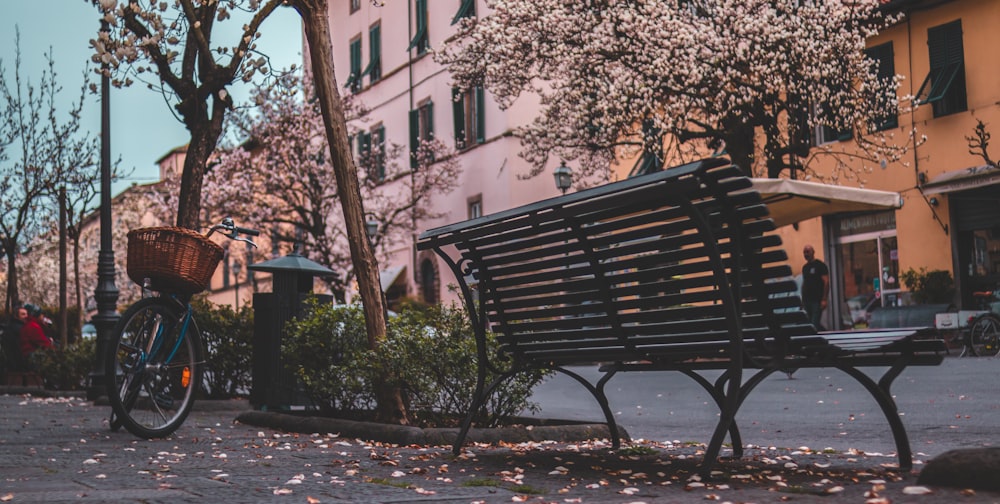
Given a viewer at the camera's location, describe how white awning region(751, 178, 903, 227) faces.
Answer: facing the viewer and to the left of the viewer

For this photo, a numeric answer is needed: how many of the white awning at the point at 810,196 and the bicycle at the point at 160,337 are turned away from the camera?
0

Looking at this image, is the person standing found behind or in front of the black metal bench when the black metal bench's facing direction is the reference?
in front

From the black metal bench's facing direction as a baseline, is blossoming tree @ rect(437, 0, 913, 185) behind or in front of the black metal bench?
in front

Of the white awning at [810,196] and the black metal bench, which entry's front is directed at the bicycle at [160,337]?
the white awning

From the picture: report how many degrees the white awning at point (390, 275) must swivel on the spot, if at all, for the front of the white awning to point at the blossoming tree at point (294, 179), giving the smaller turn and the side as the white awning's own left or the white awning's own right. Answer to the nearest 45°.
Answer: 0° — it already faces it

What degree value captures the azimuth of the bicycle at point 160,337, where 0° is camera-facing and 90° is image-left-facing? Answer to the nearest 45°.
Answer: approximately 45°

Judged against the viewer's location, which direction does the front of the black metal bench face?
facing away from the viewer and to the right of the viewer

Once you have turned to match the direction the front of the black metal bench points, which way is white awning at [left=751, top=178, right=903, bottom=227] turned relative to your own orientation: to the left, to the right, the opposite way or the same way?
the opposite way

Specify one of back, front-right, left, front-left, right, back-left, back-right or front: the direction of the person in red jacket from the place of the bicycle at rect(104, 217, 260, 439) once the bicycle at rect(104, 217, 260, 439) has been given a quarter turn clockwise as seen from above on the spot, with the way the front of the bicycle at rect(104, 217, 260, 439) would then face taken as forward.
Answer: front-right

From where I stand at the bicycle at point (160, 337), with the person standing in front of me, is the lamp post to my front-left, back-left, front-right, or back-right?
front-left

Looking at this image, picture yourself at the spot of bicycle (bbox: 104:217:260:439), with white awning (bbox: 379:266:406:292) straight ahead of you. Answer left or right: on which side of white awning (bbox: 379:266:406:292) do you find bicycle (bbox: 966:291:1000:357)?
right

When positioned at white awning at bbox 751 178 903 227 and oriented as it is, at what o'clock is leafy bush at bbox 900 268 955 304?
The leafy bush is roughly at 9 o'clock from the white awning.

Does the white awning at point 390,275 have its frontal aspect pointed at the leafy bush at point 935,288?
no

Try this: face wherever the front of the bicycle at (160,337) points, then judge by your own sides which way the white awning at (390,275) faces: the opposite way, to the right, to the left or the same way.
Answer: the same way

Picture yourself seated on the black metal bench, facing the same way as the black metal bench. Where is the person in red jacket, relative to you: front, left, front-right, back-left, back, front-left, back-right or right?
left

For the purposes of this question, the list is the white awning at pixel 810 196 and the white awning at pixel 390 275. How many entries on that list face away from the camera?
0

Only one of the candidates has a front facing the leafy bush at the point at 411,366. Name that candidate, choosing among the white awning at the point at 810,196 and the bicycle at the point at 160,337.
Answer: the white awning
